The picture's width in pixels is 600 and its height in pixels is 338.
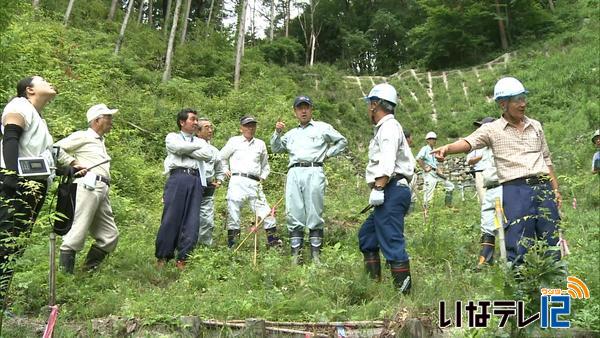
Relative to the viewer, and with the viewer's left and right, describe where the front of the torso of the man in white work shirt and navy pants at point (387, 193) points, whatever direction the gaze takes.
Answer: facing to the left of the viewer

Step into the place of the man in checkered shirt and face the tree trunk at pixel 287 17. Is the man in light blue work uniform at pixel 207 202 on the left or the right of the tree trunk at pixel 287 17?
left

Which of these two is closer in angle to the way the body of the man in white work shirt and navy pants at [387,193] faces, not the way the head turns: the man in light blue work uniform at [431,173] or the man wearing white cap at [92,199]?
the man wearing white cap

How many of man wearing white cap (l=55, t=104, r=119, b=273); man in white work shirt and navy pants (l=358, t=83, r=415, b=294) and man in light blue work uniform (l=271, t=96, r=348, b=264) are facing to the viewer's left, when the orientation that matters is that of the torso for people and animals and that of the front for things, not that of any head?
1

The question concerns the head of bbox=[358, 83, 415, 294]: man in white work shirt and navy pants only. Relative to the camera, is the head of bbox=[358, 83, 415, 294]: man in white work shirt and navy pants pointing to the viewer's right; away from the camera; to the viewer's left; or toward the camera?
to the viewer's left

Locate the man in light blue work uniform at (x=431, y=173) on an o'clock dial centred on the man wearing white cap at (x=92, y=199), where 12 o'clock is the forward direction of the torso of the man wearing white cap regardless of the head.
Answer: The man in light blue work uniform is roughly at 11 o'clock from the man wearing white cap.

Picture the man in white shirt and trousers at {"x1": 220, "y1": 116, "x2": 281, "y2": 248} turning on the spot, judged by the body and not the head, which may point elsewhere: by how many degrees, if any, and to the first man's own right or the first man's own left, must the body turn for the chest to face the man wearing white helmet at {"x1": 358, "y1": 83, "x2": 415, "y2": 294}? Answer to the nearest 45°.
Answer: approximately 45° to the first man's own left

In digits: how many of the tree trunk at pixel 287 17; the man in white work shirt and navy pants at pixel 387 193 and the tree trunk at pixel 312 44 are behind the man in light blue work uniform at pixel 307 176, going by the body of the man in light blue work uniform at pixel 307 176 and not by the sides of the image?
2

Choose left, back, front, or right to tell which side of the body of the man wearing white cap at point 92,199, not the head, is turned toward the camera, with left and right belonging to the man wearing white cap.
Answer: right

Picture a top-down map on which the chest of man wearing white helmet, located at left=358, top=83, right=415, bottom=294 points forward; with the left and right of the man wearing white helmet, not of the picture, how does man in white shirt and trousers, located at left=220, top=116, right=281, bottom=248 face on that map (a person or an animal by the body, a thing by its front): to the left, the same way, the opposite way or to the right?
to the left

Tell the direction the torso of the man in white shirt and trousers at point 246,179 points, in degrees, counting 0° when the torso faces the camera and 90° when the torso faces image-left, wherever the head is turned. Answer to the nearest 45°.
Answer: approximately 0°
